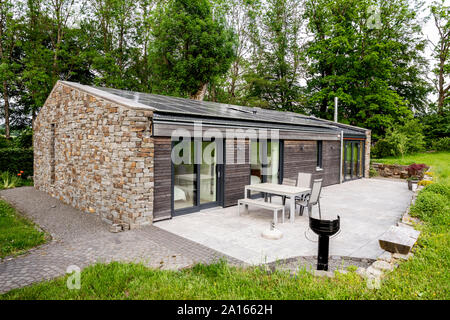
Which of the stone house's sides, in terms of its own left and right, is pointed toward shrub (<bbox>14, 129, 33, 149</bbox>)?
back

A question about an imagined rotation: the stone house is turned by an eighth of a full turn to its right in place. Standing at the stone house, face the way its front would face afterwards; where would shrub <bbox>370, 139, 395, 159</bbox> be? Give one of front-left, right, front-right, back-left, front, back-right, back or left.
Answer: back-left

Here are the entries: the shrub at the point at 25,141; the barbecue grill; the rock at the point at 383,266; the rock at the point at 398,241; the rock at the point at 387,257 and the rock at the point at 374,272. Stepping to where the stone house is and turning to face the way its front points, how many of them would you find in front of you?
5

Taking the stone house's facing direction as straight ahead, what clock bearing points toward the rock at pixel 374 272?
The rock is roughly at 12 o'clock from the stone house.

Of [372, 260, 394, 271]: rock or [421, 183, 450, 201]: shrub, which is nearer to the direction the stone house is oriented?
the rock

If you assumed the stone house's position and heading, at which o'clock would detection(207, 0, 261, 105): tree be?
The tree is roughly at 8 o'clock from the stone house.

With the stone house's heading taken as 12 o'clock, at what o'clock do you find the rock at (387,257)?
The rock is roughly at 12 o'clock from the stone house.

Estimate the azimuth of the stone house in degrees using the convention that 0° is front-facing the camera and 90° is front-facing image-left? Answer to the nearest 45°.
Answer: approximately 315°

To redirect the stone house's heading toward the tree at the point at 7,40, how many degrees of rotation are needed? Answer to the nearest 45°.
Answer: approximately 180°

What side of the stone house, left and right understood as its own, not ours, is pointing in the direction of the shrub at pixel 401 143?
left

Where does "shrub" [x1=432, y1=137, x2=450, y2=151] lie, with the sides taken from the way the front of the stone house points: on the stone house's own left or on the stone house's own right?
on the stone house's own left
